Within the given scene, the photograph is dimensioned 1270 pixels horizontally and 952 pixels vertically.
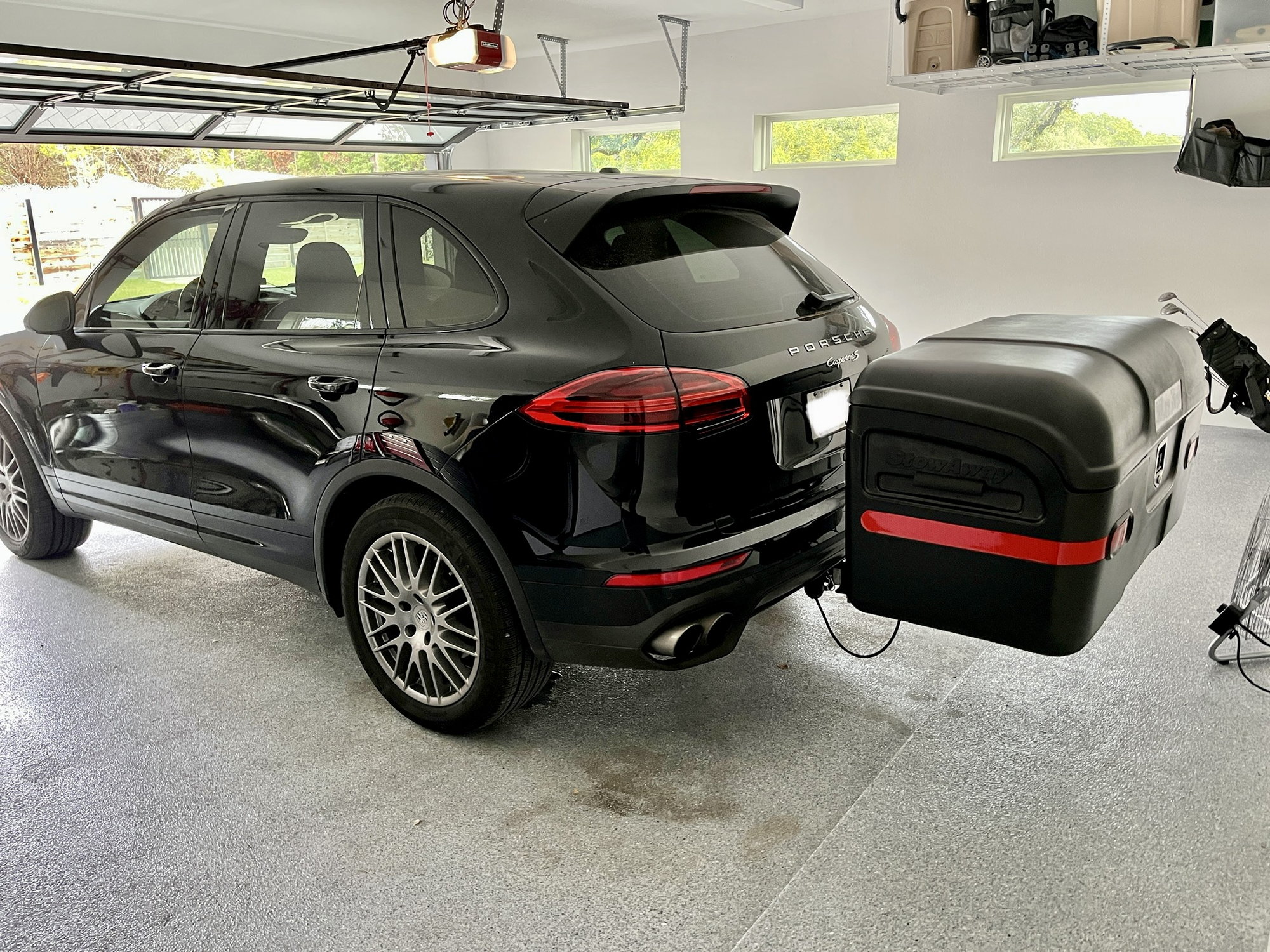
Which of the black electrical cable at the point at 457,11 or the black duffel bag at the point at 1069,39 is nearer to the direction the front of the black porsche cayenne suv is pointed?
the black electrical cable

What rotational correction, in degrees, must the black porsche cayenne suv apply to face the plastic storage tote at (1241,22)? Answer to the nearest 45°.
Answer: approximately 90° to its right

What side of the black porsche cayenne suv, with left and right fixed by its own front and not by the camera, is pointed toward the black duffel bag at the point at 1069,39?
right

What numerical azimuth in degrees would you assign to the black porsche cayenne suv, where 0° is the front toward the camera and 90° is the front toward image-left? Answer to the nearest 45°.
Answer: approximately 135°

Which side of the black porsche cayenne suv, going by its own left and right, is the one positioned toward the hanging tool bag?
right

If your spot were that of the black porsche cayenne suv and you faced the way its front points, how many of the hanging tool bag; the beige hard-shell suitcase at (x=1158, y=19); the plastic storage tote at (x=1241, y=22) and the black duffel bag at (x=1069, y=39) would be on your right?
4

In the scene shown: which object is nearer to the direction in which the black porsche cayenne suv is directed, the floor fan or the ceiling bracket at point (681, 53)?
the ceiling bracket

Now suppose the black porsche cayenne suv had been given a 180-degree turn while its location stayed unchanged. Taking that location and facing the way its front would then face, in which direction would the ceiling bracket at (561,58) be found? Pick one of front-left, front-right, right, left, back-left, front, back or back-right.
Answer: back-left

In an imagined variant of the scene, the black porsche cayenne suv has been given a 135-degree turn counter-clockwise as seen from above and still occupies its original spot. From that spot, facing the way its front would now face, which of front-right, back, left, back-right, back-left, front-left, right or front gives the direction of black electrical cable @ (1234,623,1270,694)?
left

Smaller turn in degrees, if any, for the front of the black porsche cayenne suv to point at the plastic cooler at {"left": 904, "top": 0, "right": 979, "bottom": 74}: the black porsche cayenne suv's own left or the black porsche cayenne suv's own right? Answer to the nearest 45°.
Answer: approximately 90° to the black porsche cayenne suv's own right

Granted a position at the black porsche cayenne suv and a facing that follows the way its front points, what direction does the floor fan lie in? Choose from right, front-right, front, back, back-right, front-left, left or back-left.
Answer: back-right

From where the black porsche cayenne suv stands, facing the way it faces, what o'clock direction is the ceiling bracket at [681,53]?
The ceiling bracket is roughly at 2 o'clock from the black porsche cayenne suv.

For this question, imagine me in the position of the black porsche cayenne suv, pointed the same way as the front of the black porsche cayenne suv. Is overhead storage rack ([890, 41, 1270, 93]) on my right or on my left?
on my right
